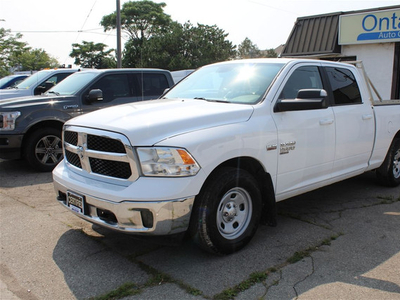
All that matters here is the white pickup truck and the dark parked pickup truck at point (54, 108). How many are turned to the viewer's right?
0

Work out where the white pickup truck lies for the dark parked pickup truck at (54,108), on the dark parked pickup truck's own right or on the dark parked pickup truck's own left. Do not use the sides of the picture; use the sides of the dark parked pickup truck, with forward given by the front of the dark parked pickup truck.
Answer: on the dark parked pickup truck's own left

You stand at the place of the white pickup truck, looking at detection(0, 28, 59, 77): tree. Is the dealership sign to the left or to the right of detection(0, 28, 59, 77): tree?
right

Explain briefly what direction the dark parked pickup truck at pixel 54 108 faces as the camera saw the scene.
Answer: facing the viewer and to the left of the viewer

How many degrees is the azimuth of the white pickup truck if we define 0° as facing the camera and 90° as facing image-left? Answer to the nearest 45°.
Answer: approximately 45°

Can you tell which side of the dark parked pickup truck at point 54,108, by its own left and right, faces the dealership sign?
back

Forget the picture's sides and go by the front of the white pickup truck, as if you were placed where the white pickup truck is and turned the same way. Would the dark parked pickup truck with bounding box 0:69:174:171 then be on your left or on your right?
on your right

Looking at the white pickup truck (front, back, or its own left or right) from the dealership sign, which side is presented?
back

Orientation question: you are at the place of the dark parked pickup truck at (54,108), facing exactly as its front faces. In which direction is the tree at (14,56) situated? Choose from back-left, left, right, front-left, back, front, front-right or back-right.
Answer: back-right

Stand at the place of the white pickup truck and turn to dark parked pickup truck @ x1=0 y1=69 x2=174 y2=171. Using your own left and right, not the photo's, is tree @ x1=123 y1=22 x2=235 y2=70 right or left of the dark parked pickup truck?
right

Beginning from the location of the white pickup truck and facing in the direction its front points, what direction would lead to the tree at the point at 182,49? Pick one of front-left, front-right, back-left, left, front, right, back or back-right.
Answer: back-right
